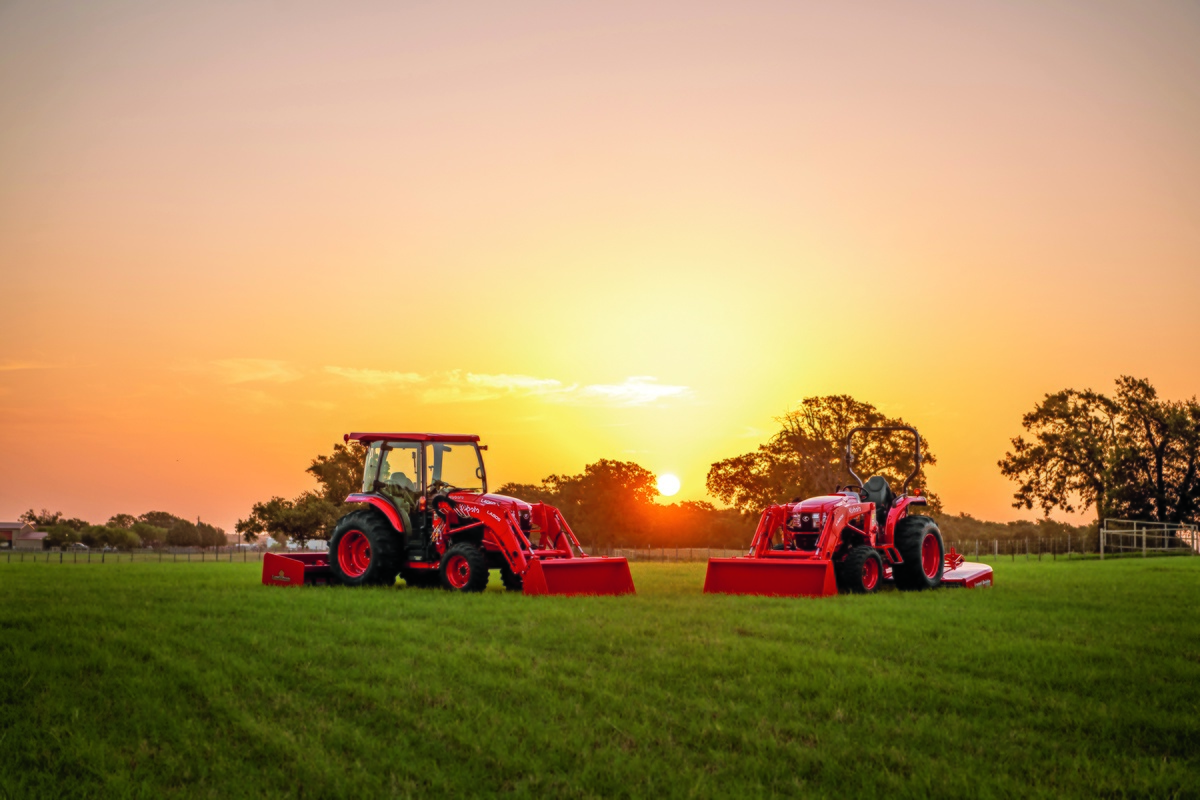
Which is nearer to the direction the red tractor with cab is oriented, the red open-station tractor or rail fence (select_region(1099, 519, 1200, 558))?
the red open-station tractor

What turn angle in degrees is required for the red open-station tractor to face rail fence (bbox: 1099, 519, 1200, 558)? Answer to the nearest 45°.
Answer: approximately 135° to its right

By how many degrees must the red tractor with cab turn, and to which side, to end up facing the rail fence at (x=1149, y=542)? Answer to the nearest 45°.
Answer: approximately 90° to its left

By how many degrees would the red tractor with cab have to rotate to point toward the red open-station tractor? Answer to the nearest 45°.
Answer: approximately 45° to its left

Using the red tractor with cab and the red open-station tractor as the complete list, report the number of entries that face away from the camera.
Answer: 0

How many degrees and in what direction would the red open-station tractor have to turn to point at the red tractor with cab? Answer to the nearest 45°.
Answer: approximately 45° to its right

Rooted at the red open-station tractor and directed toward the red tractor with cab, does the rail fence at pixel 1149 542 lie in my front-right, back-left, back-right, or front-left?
back-right

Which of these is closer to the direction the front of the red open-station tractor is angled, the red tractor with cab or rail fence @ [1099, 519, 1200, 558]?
the red tractor with cab

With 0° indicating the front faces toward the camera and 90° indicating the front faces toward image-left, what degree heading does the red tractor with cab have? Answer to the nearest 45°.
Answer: approximately 315°

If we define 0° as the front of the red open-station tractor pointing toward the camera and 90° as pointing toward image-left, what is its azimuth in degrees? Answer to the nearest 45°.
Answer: approximately 45°
